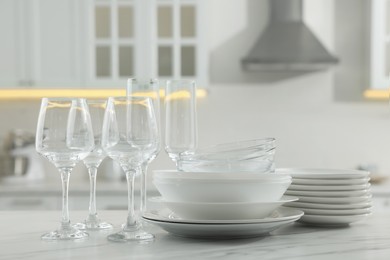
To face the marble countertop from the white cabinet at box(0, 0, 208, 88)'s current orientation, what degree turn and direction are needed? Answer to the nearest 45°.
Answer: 0° — it already faces it

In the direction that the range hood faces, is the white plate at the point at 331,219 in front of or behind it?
in front

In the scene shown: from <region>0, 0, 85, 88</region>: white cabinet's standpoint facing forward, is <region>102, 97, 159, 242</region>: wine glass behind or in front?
in front

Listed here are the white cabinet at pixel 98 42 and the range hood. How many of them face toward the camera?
2

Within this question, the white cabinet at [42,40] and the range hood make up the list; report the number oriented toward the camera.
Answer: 2

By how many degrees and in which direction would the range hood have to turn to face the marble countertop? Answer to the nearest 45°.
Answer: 0° — it already faces it

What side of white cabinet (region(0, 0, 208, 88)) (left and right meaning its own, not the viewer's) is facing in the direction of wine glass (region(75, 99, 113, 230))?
front

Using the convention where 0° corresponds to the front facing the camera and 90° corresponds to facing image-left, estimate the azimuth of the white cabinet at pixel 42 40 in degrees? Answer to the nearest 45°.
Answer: approximately 0°

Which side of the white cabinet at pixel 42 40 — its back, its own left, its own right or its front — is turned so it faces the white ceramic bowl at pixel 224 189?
front

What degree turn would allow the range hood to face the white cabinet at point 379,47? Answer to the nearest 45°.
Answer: approximately 90° to its left

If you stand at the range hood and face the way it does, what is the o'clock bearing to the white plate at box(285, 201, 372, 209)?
The white plate is roughly at 12 o'clock from the range hood.

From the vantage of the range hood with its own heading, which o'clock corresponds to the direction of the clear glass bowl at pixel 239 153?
The clear glass bowl is roughly at 12 o'clock from the range hood.
